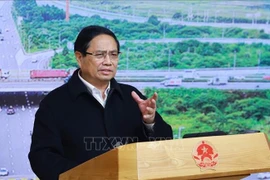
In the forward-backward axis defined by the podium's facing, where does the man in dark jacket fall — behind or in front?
behind

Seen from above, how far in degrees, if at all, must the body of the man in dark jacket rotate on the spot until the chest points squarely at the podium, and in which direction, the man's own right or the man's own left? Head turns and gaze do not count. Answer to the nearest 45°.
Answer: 0° — they already face it

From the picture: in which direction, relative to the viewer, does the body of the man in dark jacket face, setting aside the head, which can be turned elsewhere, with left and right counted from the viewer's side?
facing the viewer and to the right of the viewer

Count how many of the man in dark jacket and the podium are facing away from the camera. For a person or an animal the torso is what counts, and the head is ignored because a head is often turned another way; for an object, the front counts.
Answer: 0
